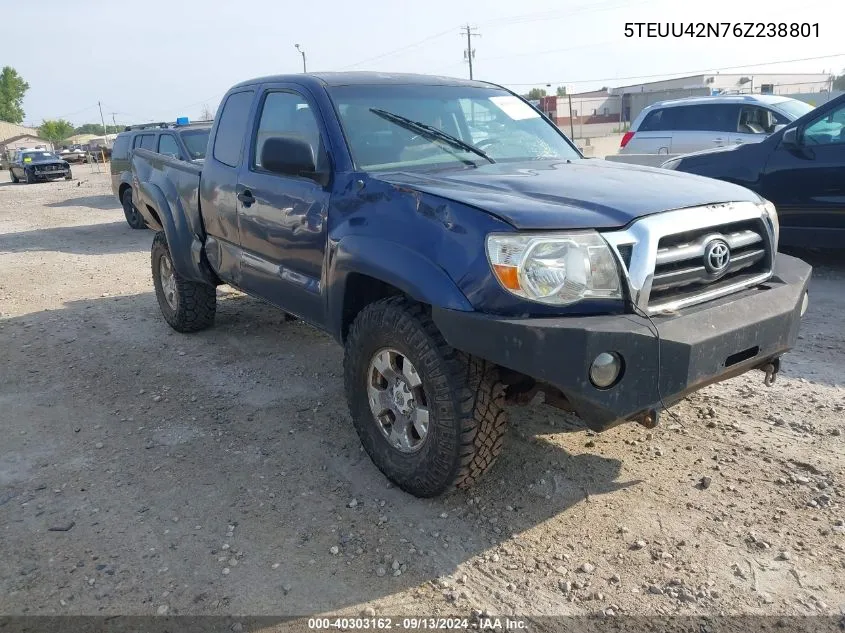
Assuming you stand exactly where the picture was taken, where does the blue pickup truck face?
facing the viewer and to the right of the viewer

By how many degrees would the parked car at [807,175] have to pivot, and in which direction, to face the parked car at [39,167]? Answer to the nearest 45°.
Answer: approximately 45° to its right

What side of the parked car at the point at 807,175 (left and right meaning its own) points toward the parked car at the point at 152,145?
front

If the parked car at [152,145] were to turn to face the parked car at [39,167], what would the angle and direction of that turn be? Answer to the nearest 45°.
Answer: approximately 135° to its left

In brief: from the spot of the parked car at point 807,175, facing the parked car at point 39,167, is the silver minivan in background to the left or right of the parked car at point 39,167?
right

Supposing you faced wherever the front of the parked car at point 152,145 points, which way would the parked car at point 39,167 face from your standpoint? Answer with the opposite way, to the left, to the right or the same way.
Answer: the same way

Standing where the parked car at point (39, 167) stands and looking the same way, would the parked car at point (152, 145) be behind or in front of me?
in front

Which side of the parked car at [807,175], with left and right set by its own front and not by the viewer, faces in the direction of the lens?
left

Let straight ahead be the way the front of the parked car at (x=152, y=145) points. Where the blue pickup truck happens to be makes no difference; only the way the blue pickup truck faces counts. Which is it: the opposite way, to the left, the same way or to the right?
the same way

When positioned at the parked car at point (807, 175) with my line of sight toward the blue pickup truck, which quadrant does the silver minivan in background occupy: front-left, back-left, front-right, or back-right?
back-right

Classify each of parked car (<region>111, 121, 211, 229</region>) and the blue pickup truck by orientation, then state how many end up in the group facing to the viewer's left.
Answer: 0

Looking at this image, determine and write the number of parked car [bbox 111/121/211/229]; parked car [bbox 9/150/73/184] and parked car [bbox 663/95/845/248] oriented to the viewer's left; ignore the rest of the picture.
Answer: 1
